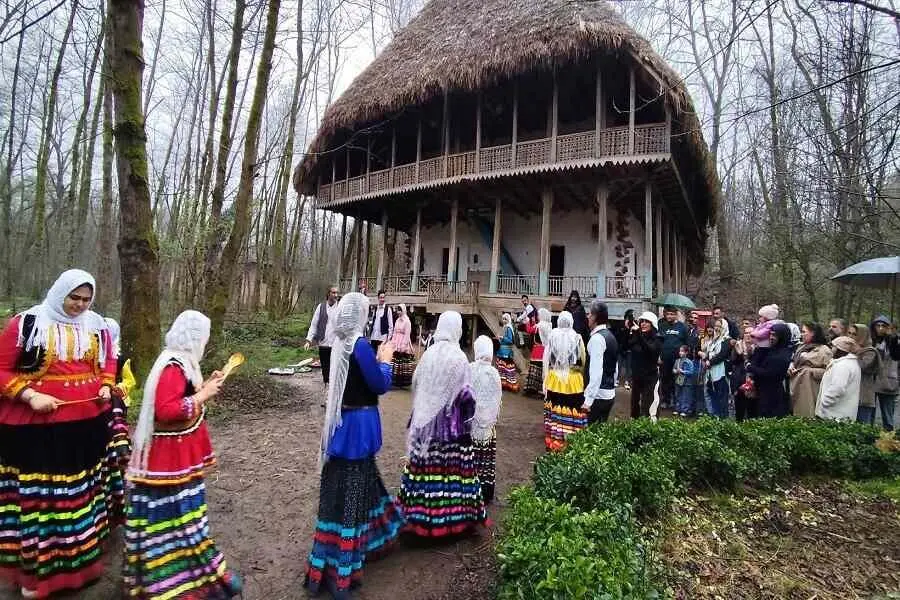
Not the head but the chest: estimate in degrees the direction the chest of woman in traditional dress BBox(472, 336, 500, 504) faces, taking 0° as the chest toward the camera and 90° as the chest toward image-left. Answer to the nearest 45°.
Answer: approximately 180°

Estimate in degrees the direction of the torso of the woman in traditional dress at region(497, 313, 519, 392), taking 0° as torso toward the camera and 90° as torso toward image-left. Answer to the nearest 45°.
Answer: approximately 45°

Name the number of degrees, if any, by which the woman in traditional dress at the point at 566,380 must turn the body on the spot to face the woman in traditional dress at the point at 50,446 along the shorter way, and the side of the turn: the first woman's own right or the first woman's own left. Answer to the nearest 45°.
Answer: approximately 135° to the first woman's own left

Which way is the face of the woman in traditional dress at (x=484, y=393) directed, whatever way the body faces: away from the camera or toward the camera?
away from the camera

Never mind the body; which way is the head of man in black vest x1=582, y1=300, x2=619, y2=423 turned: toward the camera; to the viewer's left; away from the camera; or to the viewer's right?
to the viewer's left

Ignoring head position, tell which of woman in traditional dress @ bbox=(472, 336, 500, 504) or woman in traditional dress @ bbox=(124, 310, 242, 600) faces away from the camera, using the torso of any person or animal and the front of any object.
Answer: woman in traditional dress @ bbox=(472, 336, 500, 504)

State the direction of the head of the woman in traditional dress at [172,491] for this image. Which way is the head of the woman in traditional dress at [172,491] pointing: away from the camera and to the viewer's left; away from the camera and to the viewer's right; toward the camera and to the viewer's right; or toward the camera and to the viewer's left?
away from the camera and to the viewer's right

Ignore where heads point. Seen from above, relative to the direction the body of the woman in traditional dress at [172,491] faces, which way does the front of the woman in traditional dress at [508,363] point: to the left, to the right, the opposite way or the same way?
the opposite way

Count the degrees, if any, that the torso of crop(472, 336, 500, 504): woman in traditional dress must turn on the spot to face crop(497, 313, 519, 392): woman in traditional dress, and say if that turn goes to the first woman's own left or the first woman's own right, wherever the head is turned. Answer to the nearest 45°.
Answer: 0° — they already face them

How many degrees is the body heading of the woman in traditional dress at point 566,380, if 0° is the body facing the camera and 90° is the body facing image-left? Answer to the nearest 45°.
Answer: approximately 180°

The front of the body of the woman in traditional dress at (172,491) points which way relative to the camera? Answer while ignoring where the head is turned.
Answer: to the viewer's right

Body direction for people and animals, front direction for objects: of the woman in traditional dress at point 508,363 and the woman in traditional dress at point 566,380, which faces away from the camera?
the woman in traditional dress at point 566,380

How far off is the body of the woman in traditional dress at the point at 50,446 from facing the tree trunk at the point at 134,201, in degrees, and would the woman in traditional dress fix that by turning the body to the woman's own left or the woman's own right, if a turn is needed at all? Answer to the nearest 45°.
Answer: approximately 135° to the woman's own left

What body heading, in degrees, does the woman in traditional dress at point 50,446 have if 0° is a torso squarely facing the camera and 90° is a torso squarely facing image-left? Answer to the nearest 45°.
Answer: approximately 315°
